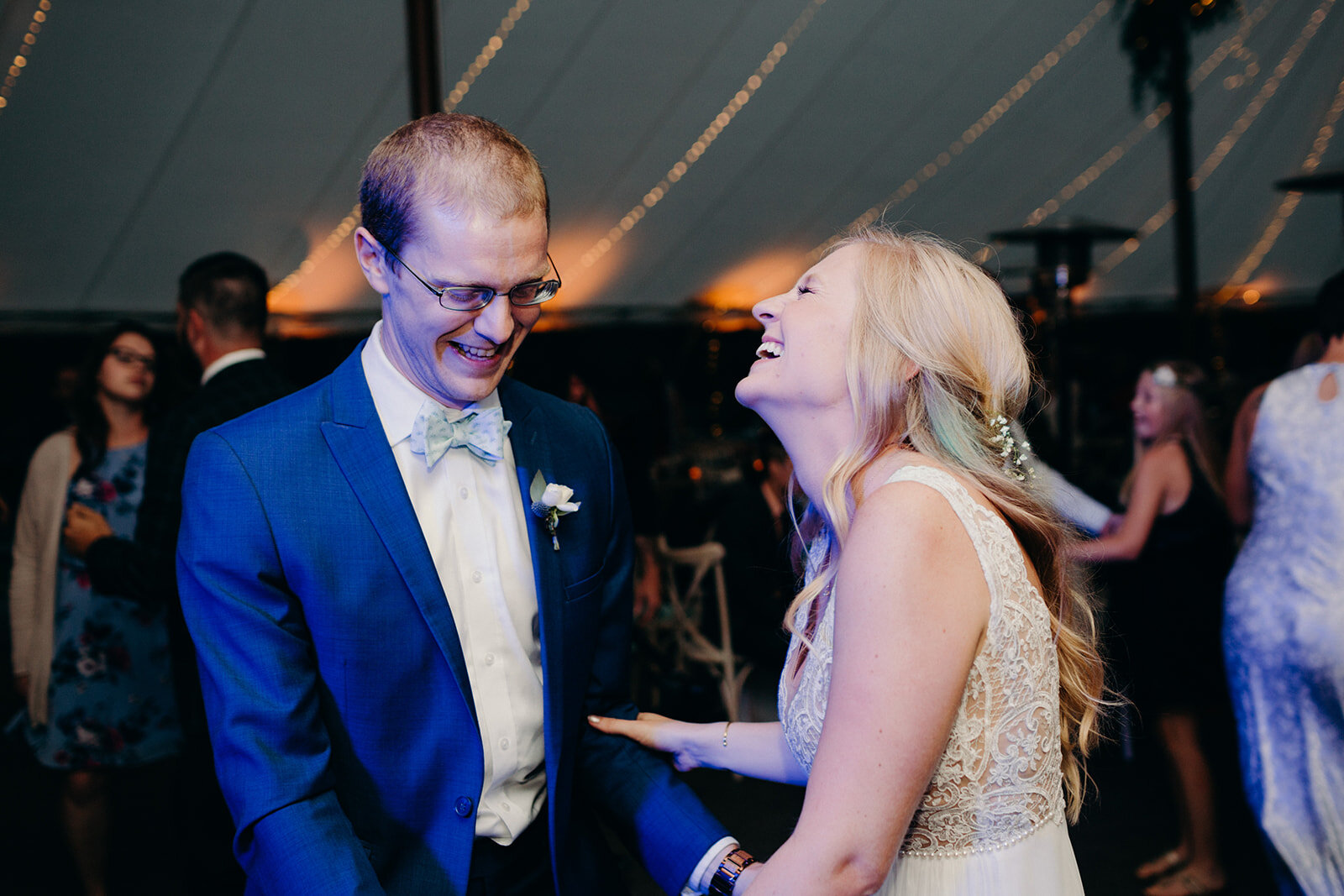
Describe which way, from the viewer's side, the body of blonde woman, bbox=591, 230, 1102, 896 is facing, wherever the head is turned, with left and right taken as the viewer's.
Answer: facing to the left of the viewer

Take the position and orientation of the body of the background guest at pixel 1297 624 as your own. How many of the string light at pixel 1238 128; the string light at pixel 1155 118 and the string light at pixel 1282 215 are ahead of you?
3

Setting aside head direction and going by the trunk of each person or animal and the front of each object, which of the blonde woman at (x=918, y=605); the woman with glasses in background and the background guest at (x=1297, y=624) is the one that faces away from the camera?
the background guest

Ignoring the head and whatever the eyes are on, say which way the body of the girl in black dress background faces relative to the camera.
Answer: to the viewer's left

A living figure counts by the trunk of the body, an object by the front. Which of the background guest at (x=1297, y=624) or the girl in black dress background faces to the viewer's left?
the girl in black dress background

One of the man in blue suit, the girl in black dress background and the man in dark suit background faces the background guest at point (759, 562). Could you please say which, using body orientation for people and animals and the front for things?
the girl in black dress background

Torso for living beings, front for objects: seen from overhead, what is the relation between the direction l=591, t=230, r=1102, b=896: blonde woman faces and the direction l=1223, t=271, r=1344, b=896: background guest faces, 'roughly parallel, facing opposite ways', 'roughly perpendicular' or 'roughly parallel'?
roughly perpendicular
